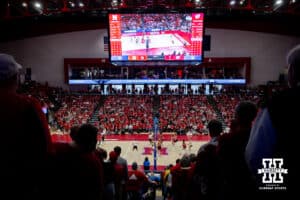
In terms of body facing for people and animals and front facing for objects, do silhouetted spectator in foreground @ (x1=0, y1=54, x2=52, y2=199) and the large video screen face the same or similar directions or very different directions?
very different directions

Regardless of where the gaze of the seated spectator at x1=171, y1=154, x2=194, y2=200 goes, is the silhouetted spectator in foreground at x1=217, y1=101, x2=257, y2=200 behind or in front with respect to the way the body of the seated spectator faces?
behind

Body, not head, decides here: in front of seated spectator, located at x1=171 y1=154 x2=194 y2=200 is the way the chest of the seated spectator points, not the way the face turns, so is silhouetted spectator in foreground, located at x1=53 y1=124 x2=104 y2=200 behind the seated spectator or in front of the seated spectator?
behind

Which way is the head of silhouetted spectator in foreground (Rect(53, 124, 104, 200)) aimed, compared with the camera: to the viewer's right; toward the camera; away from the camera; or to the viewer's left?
away from the camera

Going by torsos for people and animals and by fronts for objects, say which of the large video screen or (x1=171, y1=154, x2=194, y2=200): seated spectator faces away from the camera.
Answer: the seated spectator

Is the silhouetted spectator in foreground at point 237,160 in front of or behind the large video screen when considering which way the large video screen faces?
in front

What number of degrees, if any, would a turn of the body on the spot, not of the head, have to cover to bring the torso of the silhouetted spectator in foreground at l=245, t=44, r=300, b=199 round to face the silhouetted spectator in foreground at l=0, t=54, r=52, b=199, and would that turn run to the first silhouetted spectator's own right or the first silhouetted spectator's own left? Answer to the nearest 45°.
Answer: approximately 90° to the first silhouetted spectator's own left

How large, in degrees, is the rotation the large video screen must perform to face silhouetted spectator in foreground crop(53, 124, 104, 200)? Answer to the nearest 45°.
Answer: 0° — it already faces them

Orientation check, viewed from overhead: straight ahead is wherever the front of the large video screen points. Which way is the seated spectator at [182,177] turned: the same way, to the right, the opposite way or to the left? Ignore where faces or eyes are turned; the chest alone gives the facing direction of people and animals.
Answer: the opposite way

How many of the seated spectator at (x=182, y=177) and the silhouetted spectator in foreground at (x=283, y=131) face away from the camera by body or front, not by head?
2

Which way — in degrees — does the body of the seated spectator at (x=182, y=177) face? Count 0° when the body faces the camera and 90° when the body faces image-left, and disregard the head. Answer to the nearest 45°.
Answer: approximately 180°

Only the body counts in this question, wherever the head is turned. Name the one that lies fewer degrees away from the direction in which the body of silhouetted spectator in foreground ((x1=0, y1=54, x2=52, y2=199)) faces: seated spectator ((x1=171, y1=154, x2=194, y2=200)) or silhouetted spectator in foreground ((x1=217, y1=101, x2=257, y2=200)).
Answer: the seated spectator

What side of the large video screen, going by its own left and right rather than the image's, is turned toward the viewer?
front

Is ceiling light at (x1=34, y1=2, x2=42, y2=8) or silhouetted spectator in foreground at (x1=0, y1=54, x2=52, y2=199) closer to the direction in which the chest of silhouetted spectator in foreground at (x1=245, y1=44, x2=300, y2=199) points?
the ceiling light

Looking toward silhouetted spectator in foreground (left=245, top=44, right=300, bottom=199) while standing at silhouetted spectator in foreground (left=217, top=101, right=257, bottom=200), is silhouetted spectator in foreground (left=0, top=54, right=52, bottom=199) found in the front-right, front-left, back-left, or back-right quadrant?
front-right

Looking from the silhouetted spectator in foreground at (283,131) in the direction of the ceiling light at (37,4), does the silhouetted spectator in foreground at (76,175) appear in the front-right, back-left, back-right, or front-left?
front-left

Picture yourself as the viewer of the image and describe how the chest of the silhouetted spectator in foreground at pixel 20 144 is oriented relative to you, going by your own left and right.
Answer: facing away from the viewer and to the right of the viewer

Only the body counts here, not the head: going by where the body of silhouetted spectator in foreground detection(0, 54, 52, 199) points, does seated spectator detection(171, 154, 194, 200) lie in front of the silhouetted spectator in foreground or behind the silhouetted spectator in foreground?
in front

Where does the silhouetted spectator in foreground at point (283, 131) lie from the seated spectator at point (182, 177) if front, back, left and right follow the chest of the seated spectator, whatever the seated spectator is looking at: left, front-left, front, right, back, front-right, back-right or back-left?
back

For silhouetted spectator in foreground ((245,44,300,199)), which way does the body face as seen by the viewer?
away from the camera

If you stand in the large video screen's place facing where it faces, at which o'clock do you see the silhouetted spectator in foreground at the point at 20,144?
The silhouetted spectator in foreground is roughly at 12 o'clock from the large video screen.

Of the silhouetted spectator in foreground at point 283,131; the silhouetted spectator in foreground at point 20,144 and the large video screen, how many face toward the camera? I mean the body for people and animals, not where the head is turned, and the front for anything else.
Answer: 1
